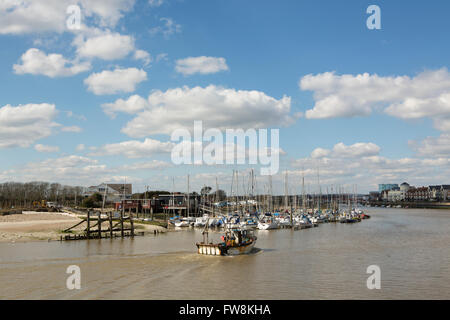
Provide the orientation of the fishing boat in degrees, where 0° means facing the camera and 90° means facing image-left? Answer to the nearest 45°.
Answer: approximately 225°
